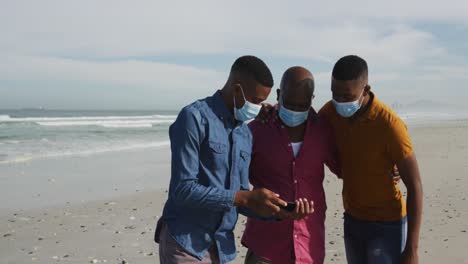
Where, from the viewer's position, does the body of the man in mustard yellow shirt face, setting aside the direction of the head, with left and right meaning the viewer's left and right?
facing the viewer and to the left of the viewer

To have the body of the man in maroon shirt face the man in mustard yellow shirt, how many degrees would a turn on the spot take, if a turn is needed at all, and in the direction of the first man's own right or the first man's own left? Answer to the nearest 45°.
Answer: approximately 90° to the first man's own left

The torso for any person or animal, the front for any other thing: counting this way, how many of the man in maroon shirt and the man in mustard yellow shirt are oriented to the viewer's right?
0

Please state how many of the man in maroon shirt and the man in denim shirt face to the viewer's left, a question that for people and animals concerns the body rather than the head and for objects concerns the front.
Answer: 0

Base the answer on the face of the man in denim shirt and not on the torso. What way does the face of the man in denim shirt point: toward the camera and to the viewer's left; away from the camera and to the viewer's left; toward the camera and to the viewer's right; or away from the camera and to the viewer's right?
toward the camera and to the viewer's right

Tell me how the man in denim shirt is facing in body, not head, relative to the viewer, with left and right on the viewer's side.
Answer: facing the viewer and to the right of the viewer

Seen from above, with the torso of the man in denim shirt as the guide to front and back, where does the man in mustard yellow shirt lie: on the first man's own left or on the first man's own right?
on the first man's own left

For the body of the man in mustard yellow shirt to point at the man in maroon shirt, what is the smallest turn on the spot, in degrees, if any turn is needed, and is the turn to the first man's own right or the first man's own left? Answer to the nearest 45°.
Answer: approximately 45° to the first man's own right

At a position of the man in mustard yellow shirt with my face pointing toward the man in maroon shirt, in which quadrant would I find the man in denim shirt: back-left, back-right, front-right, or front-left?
front-left

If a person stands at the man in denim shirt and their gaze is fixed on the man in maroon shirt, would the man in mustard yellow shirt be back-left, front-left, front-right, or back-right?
front-right

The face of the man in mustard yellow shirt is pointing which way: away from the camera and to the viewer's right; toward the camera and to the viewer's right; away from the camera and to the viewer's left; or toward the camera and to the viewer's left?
toward the camera and to the viewer's left

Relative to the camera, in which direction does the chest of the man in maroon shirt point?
toward the camera
